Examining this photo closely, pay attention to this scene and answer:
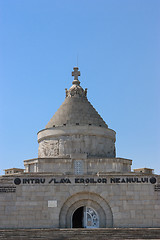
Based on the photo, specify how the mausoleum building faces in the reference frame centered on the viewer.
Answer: facing the viewer
